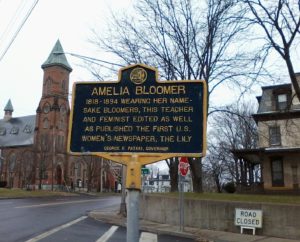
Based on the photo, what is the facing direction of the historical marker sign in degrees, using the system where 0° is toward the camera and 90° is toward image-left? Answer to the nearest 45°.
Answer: approximately 0°
